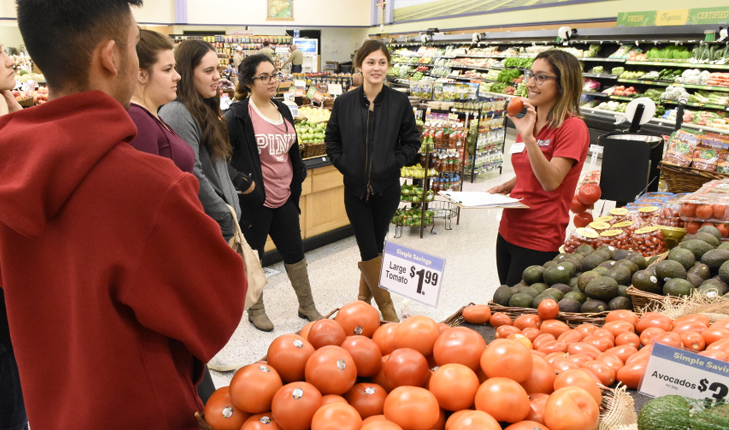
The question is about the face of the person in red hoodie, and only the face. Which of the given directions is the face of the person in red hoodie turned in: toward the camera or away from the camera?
away from the camera

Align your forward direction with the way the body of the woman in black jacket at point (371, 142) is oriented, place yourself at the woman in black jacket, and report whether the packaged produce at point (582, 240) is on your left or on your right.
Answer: on your left

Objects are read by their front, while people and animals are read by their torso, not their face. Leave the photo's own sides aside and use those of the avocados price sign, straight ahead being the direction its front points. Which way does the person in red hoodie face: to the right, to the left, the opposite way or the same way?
the opposite way

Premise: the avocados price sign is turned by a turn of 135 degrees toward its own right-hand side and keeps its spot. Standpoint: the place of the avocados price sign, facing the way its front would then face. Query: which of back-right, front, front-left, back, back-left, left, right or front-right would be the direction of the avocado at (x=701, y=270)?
front-right

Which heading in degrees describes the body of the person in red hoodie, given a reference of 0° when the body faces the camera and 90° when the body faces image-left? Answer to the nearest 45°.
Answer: approximately 225°

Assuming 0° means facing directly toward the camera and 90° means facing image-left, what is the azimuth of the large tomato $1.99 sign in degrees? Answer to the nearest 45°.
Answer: approximately 0°

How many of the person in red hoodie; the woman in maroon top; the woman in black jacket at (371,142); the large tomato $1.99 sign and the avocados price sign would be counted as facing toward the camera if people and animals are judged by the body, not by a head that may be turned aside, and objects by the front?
3

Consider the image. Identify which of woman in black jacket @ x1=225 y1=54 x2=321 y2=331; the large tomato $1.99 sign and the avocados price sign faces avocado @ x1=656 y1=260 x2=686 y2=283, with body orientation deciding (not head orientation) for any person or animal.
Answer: the woman in black jacket

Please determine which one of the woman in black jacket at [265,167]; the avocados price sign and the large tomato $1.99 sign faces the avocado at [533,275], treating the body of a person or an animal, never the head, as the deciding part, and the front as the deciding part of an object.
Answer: the woman in black jacket

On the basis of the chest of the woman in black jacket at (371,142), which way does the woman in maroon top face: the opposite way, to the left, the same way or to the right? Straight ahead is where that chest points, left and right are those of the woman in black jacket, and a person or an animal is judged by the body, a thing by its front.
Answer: to the left

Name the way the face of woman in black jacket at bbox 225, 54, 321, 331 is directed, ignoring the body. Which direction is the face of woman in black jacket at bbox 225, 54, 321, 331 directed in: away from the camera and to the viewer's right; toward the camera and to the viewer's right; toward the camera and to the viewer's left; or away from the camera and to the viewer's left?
toward the camera and to the viewer's right

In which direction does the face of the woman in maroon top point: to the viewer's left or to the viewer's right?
to the viewer's right

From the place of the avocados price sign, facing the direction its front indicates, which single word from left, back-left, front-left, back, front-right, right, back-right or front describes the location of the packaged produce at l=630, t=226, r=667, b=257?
back
